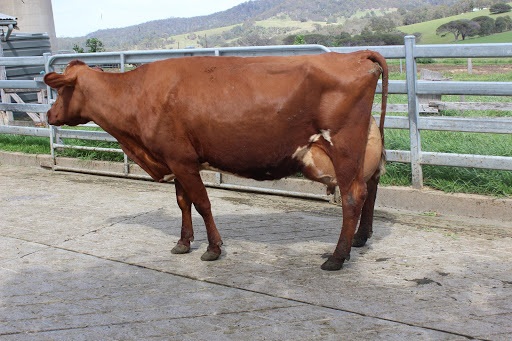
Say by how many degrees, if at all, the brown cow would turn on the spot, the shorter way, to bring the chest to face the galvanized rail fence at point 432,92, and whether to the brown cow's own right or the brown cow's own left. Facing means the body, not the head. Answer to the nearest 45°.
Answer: approximately 135° to the brown cow's own right

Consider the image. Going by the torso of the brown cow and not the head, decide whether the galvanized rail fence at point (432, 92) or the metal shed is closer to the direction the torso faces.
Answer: the metal shed

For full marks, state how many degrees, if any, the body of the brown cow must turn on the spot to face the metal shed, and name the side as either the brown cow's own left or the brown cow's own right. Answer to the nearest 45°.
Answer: approximately 90° to the brown cow's own right

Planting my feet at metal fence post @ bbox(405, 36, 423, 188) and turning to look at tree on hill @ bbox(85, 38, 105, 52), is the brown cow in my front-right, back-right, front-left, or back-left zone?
back-left

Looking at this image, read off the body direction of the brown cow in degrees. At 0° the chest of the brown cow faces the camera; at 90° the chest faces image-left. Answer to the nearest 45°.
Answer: approximately 90°

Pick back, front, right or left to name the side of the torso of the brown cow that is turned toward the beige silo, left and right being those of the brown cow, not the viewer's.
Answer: right

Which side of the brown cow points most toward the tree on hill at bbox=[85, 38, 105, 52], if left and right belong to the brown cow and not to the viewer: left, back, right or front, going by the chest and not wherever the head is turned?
right
